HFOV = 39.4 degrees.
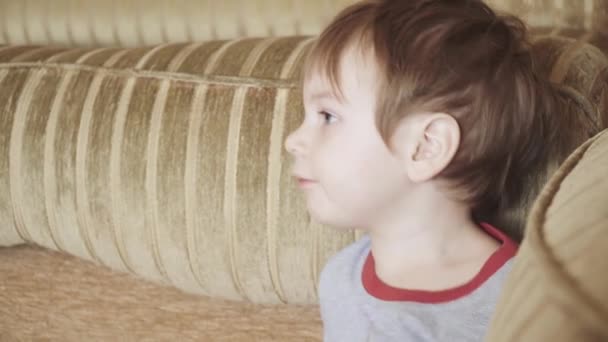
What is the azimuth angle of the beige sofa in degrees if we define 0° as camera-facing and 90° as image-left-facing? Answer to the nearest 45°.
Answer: approximately 0°
